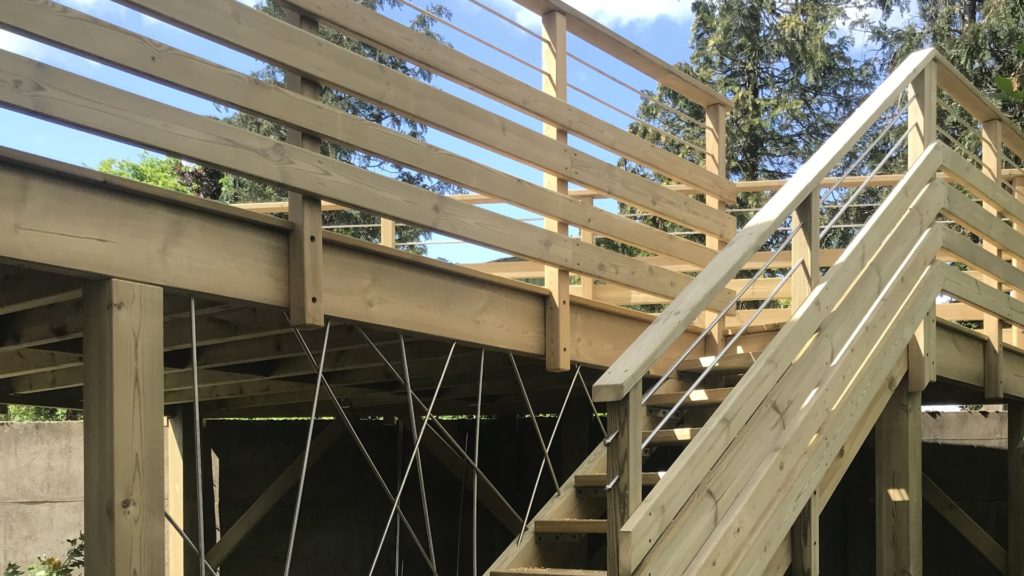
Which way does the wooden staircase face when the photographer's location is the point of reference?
facing the viewer and to the left of the viewer

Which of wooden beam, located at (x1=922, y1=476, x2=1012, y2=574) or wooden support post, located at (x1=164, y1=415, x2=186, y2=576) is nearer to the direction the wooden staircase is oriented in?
the wooden support post

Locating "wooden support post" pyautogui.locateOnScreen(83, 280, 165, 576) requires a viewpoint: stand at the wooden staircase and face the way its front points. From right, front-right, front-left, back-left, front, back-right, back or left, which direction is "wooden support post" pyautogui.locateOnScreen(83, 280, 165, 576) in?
front

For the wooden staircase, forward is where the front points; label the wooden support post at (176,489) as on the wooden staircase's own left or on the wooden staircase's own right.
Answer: on the wooden staircase's own right

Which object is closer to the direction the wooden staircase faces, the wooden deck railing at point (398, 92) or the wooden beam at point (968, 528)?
the wooden deck railing

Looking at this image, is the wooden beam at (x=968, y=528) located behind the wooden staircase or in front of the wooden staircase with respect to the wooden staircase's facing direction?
behind
